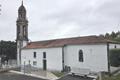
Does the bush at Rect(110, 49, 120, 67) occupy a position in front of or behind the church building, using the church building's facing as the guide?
behind

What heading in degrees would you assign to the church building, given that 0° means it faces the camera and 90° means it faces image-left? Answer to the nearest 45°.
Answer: approximately 135°
